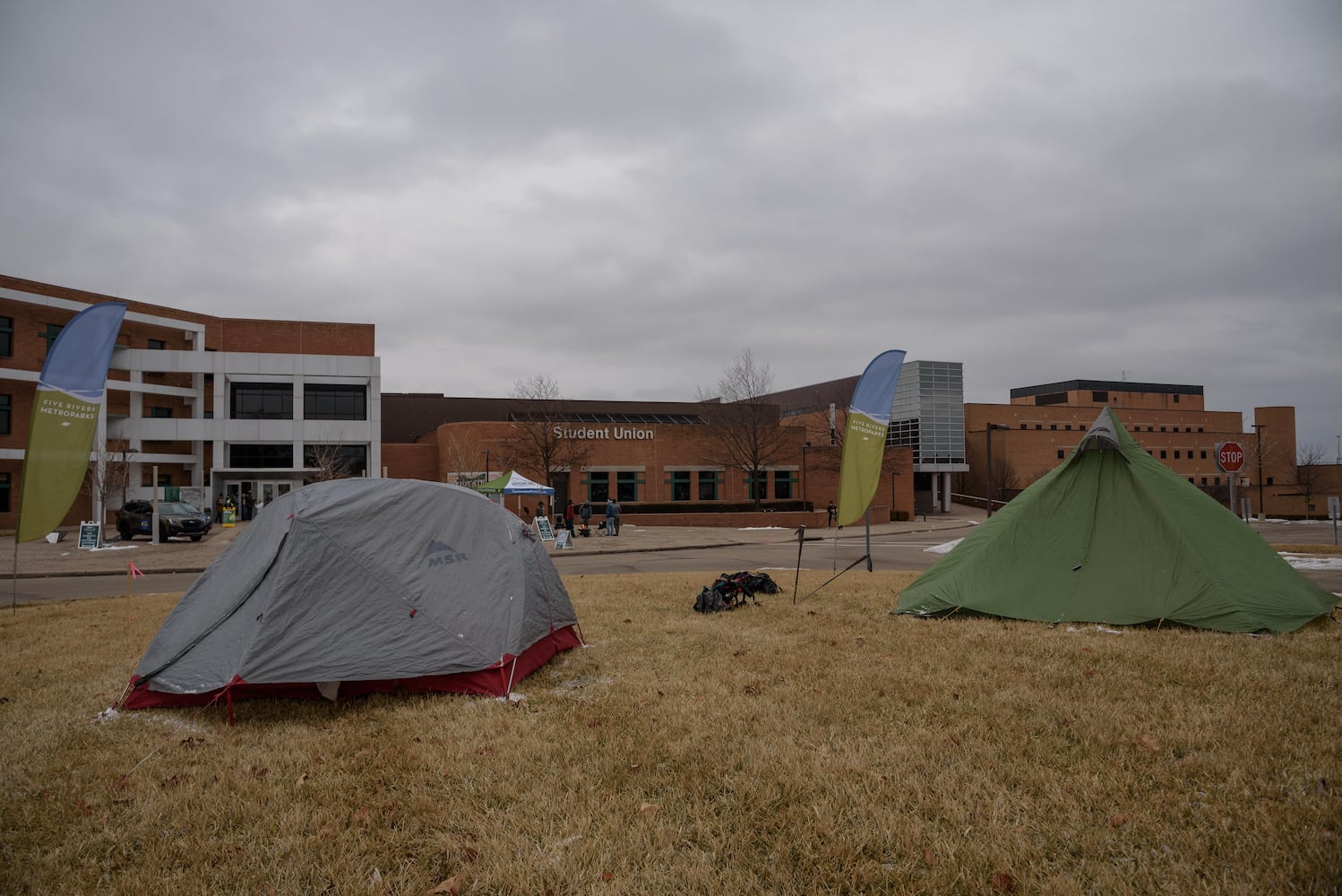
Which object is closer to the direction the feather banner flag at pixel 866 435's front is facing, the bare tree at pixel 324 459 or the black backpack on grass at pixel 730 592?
the black backpack on grass

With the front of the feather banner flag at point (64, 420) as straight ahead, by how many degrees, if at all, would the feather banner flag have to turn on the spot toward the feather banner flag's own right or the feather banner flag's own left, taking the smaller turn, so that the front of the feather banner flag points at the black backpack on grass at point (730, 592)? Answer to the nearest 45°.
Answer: approximately 45° to the feather banner flag's own left

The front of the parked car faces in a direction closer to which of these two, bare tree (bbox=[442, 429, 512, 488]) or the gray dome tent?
the gray dome tent

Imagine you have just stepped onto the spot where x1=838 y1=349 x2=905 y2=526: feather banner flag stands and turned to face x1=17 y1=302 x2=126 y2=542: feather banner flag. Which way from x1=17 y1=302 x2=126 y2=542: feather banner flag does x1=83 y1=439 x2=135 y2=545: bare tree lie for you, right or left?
right

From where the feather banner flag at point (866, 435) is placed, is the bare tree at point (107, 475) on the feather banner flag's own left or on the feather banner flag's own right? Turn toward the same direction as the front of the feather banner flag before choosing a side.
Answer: on the feather banner flag's own right

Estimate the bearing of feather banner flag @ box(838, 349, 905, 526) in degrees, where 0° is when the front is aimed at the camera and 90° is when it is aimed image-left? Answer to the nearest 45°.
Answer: approximately 0°
